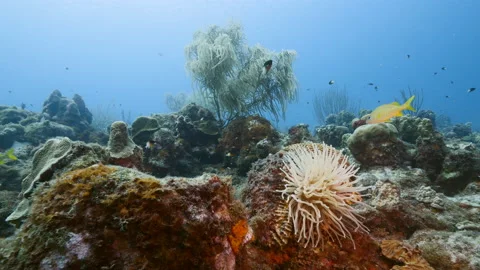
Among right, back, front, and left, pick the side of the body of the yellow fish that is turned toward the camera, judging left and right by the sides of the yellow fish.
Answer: left

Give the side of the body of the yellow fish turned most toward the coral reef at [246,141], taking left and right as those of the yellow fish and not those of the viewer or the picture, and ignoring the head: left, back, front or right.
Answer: front

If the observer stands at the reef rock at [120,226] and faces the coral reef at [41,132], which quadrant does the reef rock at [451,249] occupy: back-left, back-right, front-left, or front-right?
back-right

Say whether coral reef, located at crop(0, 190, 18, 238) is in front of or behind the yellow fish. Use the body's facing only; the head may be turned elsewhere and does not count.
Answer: in front

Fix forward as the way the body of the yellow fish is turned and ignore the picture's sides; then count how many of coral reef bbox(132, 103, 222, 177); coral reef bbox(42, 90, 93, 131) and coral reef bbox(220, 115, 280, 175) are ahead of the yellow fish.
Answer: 3

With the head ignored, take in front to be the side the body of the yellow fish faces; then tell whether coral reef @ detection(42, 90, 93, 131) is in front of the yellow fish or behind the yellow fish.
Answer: in front

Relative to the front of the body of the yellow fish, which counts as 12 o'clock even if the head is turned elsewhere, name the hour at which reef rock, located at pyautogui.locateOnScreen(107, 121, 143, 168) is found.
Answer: The reef rock is roughly at 11 o'clock from the yellow fish.

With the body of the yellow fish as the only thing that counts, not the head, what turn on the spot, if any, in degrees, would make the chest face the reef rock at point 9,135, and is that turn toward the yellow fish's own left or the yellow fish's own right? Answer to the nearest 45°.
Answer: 0° — it already faces it

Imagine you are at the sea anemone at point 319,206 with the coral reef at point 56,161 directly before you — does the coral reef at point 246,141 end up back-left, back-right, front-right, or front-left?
front-right

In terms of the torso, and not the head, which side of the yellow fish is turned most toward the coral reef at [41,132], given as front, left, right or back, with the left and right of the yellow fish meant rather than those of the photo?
front

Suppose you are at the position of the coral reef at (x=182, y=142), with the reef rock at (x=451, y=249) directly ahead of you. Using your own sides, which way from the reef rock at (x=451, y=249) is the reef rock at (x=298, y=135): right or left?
left

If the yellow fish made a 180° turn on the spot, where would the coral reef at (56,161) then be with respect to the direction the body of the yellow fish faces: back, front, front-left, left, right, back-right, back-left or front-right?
back-right

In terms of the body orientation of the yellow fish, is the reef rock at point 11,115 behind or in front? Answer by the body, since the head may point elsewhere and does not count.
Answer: in front
